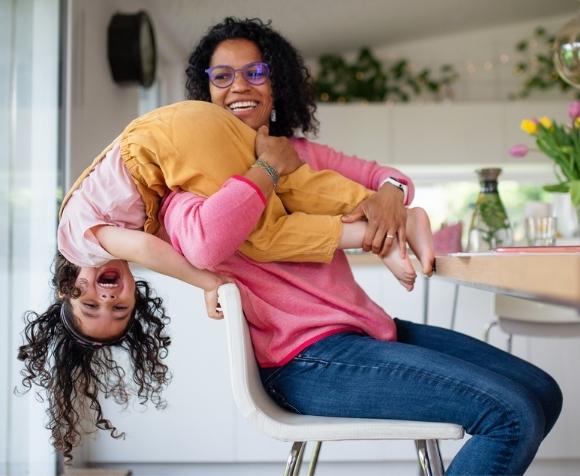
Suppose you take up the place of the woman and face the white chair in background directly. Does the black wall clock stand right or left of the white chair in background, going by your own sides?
left

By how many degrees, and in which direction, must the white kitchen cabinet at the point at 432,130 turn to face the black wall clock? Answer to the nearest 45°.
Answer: approximately 45° to its right

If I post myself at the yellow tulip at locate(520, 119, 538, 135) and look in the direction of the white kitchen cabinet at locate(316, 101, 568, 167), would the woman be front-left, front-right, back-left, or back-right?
back-left

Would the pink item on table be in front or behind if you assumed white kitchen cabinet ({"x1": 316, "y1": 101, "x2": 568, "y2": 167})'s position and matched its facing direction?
in front

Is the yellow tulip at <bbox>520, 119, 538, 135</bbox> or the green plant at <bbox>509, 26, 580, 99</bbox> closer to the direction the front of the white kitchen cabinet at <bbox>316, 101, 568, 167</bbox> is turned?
the yellow tulip

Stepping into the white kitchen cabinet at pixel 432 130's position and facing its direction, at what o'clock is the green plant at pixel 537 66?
The green plant is roughly at 8 o'clock from the white kitchen cabinet.

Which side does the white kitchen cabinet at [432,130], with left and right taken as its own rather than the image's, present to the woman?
front

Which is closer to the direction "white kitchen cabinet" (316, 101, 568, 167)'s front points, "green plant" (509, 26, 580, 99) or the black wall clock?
the black wall clock

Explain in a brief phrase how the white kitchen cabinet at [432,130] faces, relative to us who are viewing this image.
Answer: facing the viewer

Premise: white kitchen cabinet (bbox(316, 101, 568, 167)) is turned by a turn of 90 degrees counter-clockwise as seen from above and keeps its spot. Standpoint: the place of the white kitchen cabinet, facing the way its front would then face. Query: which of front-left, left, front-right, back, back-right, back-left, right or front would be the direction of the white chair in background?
right

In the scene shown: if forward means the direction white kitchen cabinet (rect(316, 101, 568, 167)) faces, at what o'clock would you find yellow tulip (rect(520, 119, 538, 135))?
The yellow tulip is roughly at 12 o'clock from the white kitchen cabinet.

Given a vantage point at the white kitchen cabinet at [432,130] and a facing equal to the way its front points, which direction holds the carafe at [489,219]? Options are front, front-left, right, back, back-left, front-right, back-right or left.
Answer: front
